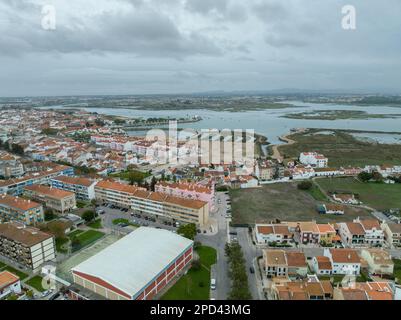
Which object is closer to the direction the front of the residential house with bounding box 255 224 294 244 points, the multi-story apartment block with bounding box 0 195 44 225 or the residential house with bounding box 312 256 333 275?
the residential house

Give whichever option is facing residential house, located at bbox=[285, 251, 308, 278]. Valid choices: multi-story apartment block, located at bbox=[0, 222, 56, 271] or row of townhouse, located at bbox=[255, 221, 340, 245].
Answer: the row of townhouse

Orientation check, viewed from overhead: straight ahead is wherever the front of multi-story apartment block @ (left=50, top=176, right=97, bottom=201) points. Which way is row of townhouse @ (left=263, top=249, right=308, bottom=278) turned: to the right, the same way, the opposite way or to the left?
the same way

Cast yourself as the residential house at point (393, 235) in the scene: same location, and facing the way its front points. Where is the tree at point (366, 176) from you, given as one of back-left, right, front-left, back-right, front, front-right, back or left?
back

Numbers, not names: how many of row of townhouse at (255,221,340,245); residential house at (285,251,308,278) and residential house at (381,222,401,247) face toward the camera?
3

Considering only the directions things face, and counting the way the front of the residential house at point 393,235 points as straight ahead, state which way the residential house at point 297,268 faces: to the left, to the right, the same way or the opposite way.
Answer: the same way

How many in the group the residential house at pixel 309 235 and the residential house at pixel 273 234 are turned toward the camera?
2

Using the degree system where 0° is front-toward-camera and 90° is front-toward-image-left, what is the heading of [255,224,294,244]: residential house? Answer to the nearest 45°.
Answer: approximately 0°

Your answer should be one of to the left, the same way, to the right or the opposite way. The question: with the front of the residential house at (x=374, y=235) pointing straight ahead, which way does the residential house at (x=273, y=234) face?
the same way

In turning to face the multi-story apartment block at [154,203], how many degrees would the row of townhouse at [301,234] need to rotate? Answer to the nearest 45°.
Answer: approximately 90° to its right

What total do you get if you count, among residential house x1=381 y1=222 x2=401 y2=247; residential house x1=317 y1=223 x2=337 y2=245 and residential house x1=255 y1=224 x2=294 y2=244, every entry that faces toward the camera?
3

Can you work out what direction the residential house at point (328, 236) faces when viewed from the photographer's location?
facing the viewer

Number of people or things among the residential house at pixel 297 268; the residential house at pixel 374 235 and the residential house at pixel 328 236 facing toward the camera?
3

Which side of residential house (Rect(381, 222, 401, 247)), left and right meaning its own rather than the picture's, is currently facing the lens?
front

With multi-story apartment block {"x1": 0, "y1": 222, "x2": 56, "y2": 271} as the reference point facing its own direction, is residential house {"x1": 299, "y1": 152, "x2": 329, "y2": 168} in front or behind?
behind

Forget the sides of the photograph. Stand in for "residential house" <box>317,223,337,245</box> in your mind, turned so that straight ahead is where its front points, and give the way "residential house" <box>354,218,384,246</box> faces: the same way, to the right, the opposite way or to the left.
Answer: the same way

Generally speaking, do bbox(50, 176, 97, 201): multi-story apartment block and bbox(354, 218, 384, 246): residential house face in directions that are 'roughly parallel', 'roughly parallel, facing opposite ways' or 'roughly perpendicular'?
roughly parallel

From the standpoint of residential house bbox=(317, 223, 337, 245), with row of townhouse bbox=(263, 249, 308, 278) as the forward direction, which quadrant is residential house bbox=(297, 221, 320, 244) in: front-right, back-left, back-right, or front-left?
front-right

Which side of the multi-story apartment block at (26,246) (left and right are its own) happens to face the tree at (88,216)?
back

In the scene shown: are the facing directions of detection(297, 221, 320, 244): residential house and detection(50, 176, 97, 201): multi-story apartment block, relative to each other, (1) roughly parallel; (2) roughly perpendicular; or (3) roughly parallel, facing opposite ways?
roughly parallel
